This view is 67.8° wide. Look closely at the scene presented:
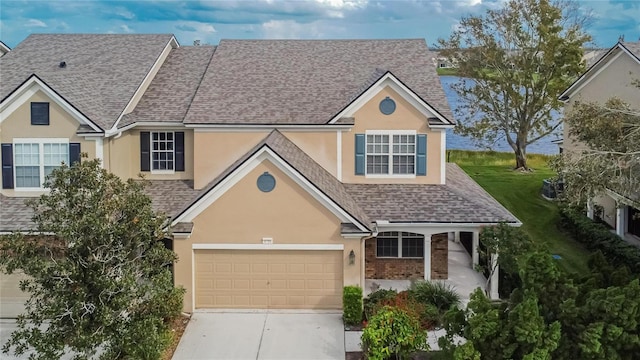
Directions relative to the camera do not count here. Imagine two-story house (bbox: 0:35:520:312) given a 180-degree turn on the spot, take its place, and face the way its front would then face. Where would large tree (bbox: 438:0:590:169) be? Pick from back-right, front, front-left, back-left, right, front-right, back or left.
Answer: front-right

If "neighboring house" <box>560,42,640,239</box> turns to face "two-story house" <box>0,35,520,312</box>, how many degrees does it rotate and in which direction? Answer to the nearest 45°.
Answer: approximately 45° to its right

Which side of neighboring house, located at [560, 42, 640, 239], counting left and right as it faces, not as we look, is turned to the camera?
front

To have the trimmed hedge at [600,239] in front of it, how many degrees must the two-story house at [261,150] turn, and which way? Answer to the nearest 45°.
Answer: approximately 90° to its left

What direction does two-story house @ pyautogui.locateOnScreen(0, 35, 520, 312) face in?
toward the camera

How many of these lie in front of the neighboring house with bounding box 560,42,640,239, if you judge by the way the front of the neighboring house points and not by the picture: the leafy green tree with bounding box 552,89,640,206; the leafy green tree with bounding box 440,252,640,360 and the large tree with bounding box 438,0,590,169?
2

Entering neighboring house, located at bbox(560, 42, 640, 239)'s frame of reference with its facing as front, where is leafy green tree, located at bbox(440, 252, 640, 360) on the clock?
The leafy green tree is roughly at 12 o'clock from the neighboring house.

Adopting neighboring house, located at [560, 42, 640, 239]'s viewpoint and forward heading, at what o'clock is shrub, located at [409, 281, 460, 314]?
The shrub is roughly at 1 o'clock from the neighboring house.

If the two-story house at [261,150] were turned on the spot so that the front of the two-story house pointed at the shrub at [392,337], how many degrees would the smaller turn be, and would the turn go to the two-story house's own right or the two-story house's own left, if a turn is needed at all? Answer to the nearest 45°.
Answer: approximately 45° to the two-story house's own left
